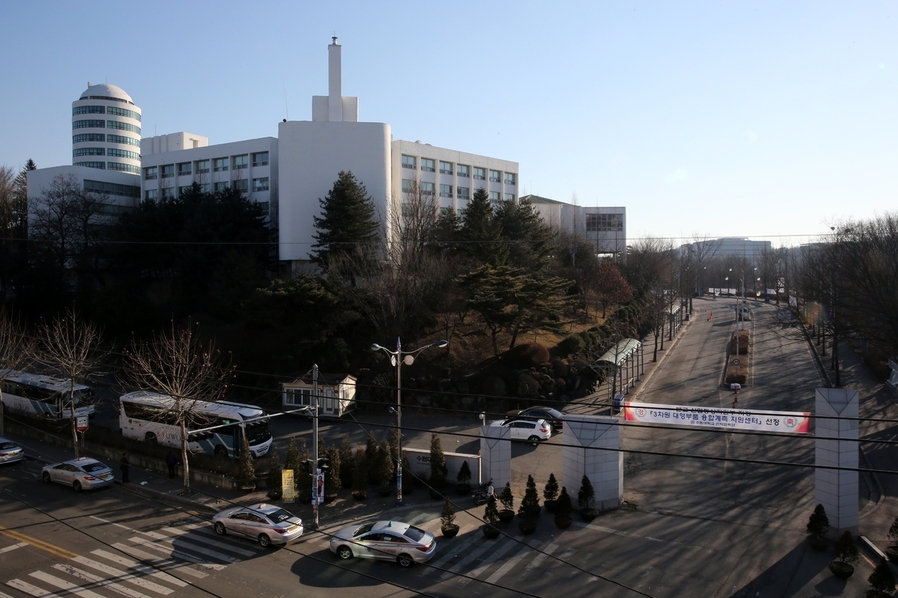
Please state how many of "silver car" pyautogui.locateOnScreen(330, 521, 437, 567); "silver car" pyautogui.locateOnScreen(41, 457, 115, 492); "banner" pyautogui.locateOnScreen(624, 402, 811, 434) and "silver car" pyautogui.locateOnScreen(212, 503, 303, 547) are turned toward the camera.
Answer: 1

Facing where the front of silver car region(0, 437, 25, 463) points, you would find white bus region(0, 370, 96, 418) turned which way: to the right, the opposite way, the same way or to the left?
the opposite way

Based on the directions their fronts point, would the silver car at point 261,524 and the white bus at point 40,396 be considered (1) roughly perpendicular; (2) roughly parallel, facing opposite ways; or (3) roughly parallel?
roughly parallel, facing opposite ways

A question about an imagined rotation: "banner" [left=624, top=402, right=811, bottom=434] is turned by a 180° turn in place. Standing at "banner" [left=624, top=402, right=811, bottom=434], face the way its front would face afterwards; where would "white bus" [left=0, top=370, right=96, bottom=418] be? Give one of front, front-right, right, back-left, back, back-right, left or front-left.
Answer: left

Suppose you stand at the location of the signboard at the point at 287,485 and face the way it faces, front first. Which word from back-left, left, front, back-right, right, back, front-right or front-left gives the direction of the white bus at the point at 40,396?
back-right

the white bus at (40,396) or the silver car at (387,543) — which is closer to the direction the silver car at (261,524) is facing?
the white bus

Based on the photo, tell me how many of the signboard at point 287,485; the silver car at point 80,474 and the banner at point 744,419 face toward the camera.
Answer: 2

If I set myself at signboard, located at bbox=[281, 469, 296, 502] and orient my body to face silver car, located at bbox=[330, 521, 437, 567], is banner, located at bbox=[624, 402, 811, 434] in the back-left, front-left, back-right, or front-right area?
front-left

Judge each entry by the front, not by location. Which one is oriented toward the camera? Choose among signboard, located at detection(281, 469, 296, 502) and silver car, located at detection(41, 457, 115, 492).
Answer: the signboard

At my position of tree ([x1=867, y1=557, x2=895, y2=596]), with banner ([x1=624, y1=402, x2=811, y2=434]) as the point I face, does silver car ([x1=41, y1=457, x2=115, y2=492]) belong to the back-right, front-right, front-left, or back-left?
front-left

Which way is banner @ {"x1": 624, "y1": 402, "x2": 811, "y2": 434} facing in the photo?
toward the camera

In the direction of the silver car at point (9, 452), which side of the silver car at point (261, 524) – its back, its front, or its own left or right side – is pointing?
front

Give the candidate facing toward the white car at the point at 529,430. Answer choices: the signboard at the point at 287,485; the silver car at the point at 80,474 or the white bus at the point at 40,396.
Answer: the white bus

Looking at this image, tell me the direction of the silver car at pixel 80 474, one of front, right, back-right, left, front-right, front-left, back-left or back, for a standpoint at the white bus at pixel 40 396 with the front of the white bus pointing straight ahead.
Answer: front-right

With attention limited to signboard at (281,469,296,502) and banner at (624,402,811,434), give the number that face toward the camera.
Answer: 2
